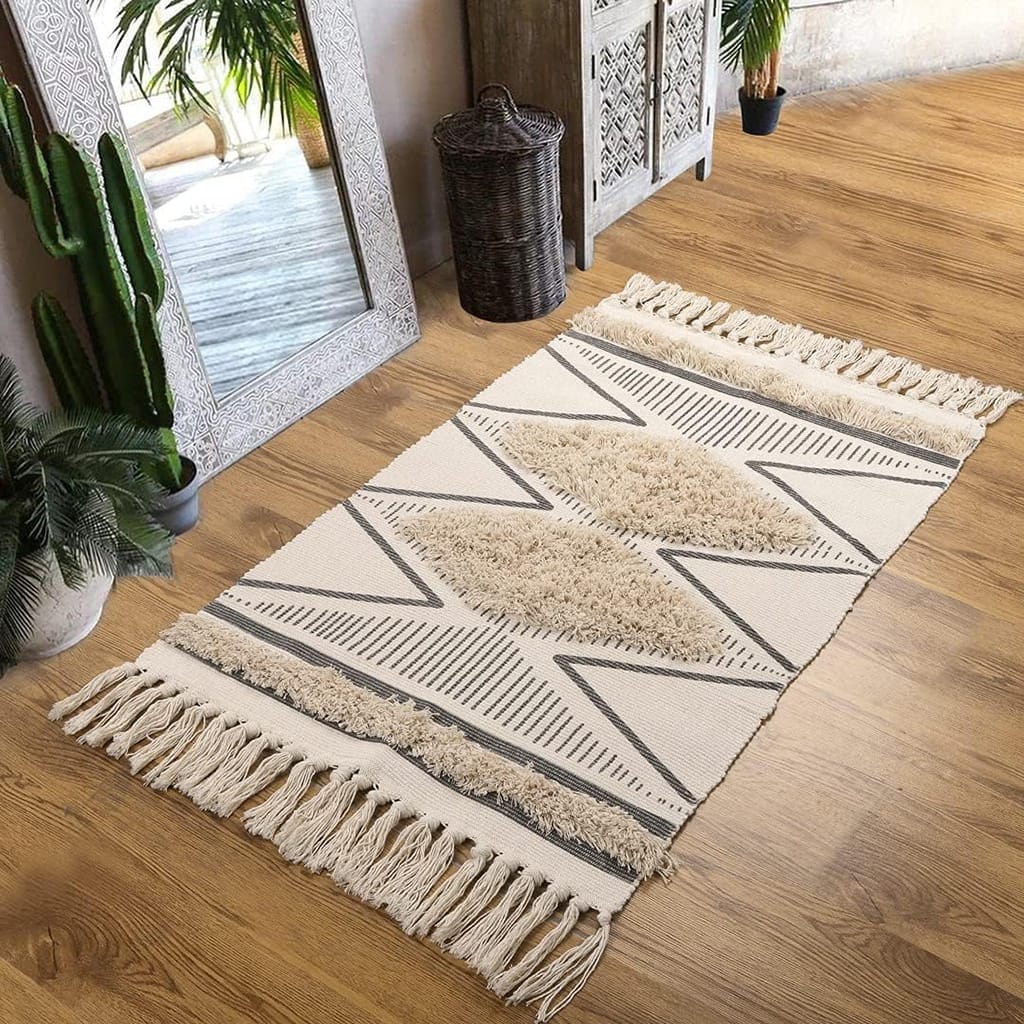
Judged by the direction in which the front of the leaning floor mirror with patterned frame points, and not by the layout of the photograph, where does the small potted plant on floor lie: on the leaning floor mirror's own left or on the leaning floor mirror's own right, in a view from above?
on the leaning floor mirror's own left

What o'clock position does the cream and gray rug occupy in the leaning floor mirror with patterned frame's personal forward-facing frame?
The cream and gray rug is roughly at 1 o'clock from the leaning floor mirror with patterned frame.

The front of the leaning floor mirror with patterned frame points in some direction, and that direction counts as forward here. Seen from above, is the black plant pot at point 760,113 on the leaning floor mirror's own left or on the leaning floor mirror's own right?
on the leaning floor mirror's own left

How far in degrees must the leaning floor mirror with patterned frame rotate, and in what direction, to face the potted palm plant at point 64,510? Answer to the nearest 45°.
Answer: approximately 90° to its right

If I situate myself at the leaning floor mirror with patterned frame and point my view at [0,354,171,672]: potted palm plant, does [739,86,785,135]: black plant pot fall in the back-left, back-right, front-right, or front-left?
back-left

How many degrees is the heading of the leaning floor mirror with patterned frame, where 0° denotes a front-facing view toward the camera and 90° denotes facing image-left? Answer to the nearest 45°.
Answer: approximately 315°
